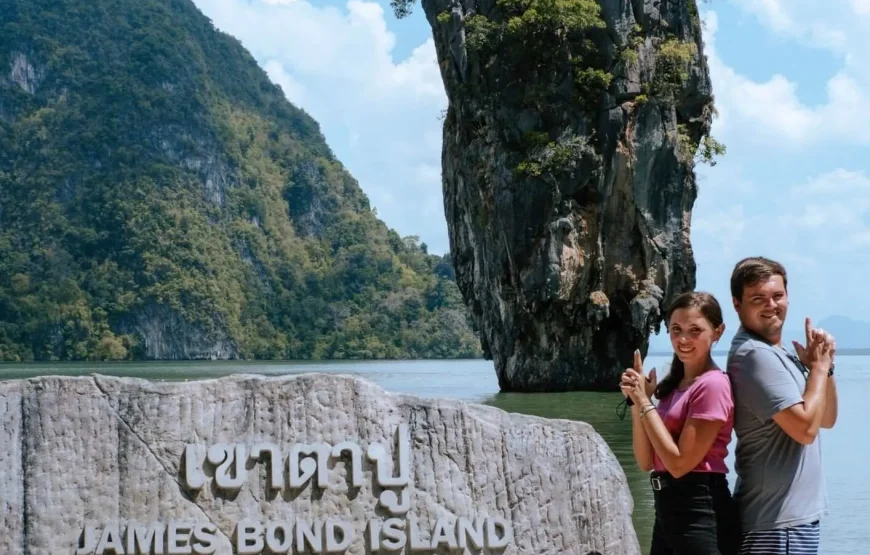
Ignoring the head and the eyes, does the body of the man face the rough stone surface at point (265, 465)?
no

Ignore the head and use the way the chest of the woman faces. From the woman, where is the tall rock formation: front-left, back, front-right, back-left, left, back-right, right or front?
back-right

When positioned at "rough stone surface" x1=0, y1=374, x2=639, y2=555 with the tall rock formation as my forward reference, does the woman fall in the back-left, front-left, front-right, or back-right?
back-right

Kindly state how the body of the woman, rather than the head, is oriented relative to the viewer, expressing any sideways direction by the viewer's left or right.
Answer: facing the viewer and to the left of the viewer

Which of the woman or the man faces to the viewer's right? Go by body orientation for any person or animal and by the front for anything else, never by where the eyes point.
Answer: the man

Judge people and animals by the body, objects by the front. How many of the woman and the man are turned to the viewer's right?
1

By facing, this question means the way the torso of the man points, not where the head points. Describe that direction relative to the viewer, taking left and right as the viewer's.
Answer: facing to the right of the viewer
